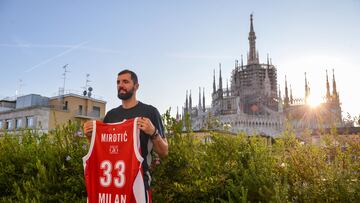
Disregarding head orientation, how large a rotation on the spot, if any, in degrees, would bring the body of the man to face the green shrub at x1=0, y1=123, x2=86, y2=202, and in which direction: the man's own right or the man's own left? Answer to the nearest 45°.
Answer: approximately 90° to the man's own right

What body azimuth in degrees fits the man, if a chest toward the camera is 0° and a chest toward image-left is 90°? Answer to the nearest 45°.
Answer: approximately 45°

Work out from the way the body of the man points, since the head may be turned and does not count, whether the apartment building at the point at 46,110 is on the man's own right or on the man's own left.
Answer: on the man's own right
